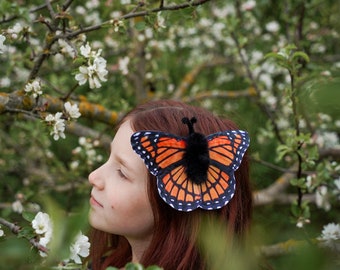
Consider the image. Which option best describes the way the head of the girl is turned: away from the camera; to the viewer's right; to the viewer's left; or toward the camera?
to the viewer's left
